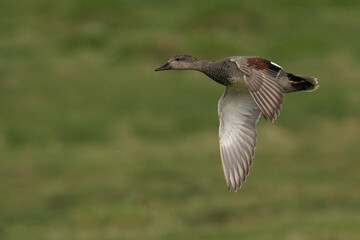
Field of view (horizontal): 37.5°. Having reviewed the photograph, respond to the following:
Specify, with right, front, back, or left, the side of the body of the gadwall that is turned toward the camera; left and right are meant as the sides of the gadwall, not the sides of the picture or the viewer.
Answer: left
